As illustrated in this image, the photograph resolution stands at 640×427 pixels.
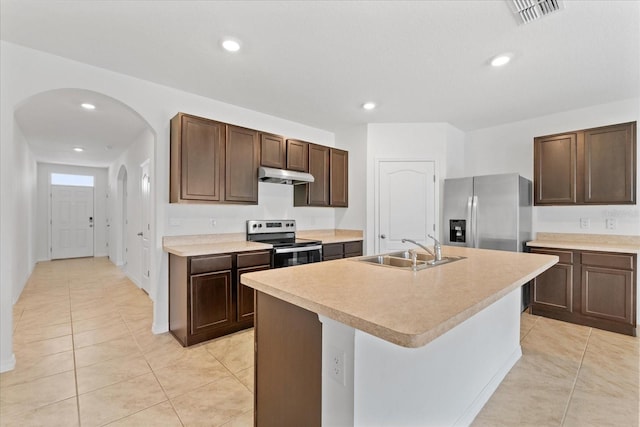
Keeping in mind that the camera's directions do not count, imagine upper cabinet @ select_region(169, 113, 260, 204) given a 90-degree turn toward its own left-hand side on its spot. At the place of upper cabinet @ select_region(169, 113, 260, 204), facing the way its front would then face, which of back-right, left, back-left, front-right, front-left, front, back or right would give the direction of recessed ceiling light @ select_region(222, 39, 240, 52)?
back-right

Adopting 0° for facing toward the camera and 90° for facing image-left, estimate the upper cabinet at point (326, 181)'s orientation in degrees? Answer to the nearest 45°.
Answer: approximately 315°

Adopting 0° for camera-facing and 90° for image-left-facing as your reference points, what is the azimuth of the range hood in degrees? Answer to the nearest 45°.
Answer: approximately 315°

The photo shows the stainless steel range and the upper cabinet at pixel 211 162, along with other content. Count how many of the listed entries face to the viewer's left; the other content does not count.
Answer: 0

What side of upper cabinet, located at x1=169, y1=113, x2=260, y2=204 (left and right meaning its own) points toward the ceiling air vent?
front

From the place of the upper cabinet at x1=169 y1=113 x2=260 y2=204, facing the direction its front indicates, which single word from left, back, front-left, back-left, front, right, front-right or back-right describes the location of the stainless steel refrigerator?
front-left

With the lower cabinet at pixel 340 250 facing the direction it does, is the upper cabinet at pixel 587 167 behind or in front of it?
in front

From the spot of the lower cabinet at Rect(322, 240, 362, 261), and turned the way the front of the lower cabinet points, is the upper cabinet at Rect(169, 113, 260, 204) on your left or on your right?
on your right
